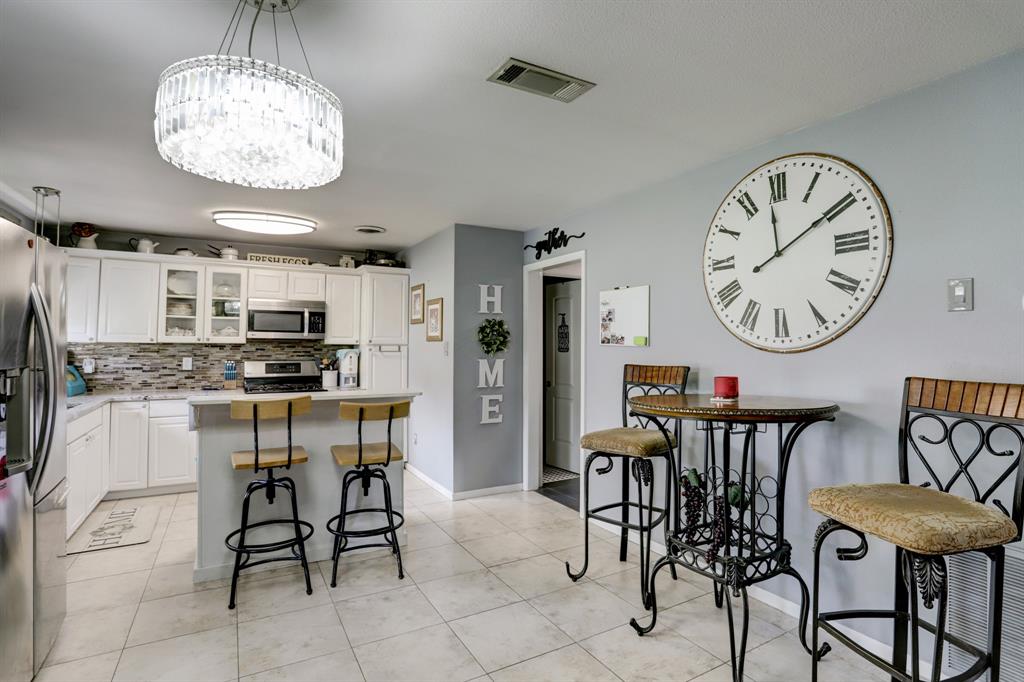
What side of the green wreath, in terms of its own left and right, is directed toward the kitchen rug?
right

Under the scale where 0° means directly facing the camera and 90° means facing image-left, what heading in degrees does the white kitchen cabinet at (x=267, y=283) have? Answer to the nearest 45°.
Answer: approximately 0°

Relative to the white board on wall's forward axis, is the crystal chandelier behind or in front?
in front

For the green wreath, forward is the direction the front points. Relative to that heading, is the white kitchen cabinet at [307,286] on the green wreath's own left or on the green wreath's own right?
on the green wreath's own right

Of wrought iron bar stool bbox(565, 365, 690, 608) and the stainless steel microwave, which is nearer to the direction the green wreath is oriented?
the wrought iron bar stool

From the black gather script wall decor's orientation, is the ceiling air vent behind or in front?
in front

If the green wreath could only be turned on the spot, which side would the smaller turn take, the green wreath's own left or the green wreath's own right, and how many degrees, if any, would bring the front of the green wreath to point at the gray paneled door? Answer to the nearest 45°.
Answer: approximately 135° to the green wreath's own left

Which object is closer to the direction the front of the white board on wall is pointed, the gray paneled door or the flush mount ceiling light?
the flush mount ceiling light
